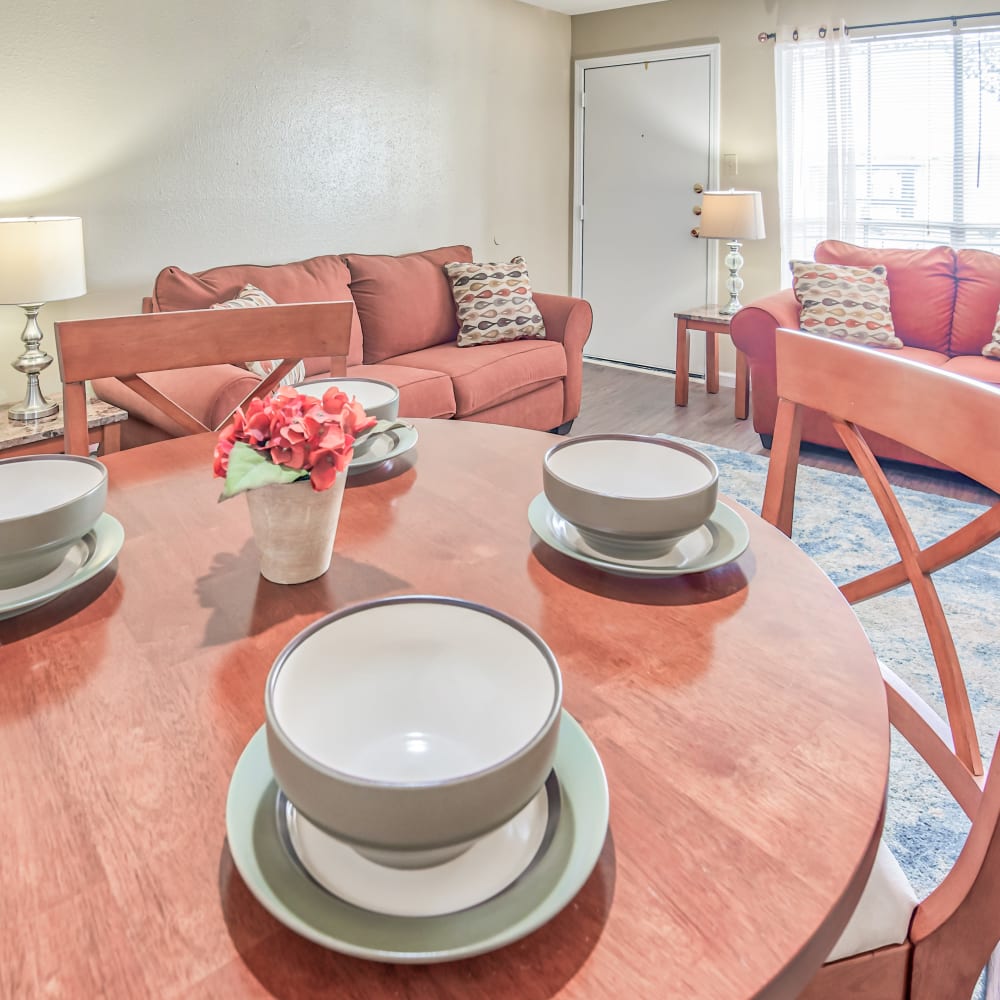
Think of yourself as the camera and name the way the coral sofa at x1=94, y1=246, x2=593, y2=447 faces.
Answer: facing the viewer and to the right of the viewer

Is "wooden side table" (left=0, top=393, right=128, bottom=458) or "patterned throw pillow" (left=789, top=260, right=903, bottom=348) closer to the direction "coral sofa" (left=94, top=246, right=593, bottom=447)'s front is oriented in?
the patterned throw pillow

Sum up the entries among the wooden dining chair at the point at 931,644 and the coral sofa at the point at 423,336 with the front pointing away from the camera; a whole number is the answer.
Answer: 0

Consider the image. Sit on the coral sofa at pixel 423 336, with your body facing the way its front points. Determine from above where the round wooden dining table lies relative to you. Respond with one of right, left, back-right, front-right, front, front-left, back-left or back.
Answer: front-right

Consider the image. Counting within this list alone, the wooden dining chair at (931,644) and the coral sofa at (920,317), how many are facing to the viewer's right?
0

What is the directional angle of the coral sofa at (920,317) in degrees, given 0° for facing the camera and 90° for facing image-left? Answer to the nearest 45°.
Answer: approximately 45°

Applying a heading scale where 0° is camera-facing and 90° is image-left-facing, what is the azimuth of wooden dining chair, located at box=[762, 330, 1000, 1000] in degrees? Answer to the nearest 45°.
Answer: approximately 45°
